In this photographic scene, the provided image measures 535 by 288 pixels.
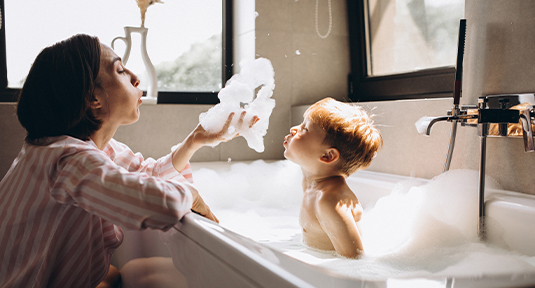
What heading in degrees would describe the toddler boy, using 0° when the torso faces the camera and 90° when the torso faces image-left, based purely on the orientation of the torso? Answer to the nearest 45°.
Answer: approximately 90°

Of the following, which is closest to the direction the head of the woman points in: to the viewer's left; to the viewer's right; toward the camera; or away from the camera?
to the viewer's right

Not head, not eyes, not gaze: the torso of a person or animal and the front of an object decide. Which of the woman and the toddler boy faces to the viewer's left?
the toddler boy

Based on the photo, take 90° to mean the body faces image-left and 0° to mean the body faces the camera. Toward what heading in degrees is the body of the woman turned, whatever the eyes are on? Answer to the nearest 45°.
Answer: approximately 270°

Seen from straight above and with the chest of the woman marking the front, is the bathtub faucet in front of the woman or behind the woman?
in front

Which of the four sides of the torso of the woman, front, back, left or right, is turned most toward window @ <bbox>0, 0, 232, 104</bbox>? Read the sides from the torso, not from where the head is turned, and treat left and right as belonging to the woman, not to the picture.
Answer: left

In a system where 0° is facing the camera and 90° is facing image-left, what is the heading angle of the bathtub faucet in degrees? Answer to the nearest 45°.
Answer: approximately 90°

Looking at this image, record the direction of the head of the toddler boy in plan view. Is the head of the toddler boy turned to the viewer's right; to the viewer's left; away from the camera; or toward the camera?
to the viewer's left
